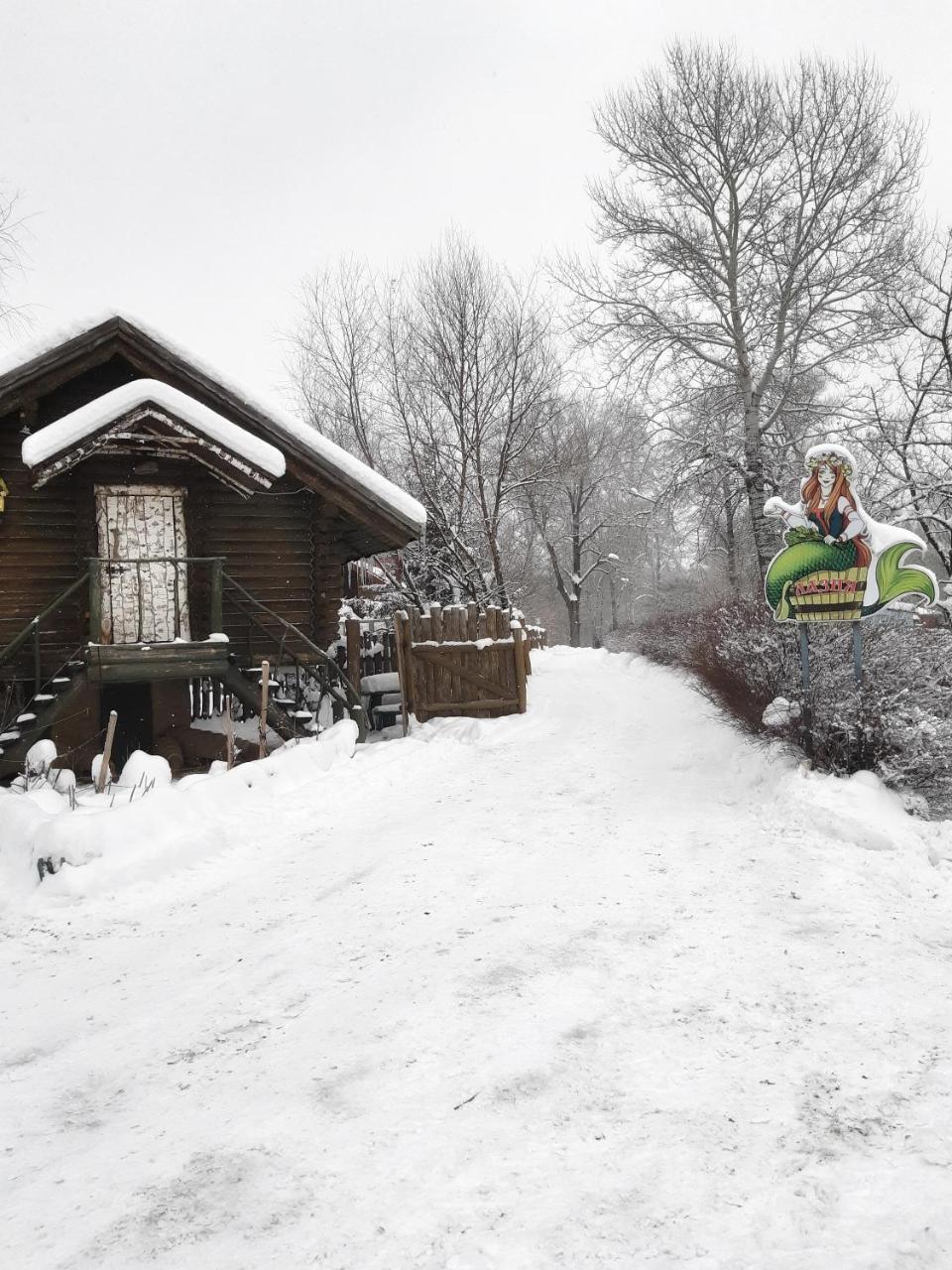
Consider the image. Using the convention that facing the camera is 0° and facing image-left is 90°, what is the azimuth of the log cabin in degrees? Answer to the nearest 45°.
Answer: approximately 0°

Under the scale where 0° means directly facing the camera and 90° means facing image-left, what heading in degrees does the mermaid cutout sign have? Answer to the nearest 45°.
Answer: approximately 0°

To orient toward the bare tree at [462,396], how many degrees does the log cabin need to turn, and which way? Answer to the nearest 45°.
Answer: approximately 135° to its left

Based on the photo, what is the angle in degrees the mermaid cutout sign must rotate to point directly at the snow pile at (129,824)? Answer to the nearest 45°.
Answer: approximately 45° to its right

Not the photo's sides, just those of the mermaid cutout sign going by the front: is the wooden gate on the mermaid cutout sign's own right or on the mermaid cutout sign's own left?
on the mermaid cutout sign's own right

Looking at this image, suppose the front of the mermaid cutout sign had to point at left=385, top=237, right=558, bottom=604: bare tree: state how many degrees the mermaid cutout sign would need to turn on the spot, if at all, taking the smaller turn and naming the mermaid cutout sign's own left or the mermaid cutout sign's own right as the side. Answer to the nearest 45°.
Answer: approximately 135° to the mermaid cutout sign's own right

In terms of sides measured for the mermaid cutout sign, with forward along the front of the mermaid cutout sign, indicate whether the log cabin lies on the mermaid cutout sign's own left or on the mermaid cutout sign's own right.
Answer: on the mermaid cutout sign's own right

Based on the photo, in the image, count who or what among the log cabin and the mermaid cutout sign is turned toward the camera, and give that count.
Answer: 2

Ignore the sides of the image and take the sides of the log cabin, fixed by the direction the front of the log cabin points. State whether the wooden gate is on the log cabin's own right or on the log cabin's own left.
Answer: on the log cabin's own left
